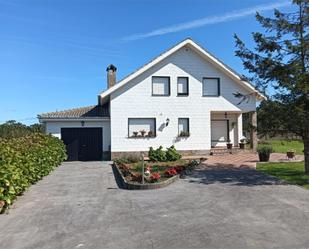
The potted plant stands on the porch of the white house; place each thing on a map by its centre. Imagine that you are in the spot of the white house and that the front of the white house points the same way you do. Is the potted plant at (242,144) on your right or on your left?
on your left

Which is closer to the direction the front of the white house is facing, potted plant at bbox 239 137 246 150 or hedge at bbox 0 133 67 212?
the hedge

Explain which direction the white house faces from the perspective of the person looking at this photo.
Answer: facing the viewer

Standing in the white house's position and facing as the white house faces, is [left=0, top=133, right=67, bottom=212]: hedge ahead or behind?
ahead

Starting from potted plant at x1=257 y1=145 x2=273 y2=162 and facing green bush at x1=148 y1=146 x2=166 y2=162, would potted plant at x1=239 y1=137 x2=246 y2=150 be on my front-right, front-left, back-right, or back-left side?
front-right

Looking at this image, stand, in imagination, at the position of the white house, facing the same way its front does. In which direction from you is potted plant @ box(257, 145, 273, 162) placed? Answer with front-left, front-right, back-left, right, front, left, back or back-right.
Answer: front-left
